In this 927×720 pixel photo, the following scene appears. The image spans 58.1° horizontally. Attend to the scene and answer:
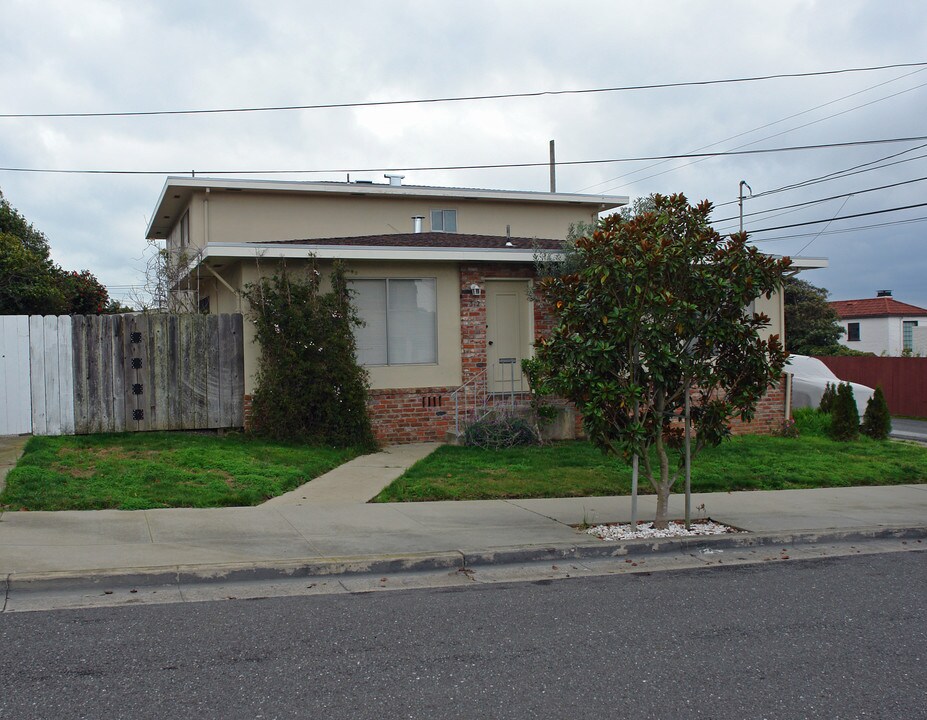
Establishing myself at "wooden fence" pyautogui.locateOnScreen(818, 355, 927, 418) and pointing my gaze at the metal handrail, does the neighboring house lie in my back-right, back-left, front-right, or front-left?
back-right

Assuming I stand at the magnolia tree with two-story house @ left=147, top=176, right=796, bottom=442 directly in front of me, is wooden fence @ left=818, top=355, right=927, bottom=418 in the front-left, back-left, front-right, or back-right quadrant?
front-right

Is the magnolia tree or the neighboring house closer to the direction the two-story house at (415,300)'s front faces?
the magnolia tree

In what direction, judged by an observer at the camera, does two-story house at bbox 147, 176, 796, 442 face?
facing the viewer

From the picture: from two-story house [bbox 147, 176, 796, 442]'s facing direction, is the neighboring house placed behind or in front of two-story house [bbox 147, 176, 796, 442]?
behind

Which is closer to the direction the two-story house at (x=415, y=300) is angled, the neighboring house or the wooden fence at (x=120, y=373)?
the wooden fence

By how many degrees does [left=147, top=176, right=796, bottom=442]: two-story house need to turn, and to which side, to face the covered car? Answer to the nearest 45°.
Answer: approximately 135° to its left

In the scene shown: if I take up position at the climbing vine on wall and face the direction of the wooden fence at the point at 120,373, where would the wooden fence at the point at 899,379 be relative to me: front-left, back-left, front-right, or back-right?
back-right

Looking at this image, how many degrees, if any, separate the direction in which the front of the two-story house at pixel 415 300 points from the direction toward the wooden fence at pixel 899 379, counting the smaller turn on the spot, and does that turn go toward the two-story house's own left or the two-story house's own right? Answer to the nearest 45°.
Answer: approximately 135° to the two-story house's own left

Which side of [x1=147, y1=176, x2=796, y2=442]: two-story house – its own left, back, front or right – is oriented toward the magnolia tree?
front

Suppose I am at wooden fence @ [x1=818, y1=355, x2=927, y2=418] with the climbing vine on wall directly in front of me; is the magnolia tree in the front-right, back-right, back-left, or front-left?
front-left
